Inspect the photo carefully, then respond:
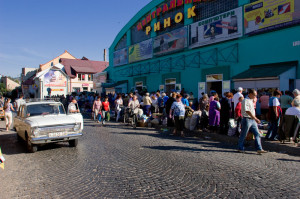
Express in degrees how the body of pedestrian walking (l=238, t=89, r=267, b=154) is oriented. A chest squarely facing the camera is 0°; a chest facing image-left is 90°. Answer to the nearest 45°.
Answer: approximately 270°

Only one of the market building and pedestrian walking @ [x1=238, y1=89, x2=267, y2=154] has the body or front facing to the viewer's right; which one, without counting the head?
the pedestrian walking

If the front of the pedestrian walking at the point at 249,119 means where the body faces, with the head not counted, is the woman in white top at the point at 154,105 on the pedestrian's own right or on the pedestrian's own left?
on the pedestrian's own left

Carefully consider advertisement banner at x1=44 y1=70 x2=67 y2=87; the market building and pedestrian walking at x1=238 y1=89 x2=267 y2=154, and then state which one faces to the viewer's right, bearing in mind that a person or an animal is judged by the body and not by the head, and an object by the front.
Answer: the pedestrian walking

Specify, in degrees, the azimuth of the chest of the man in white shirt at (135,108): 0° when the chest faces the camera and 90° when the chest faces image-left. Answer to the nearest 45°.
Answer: approximately 315°
